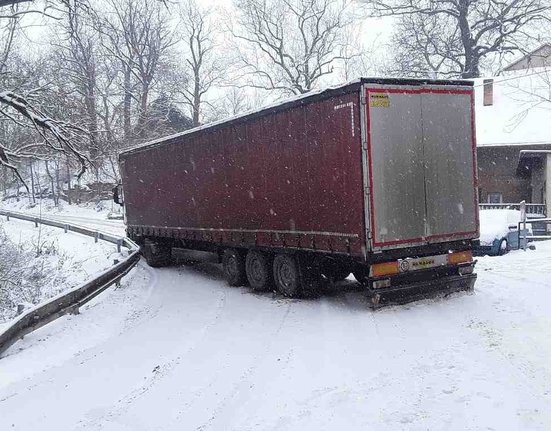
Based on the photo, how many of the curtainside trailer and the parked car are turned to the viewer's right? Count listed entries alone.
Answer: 0

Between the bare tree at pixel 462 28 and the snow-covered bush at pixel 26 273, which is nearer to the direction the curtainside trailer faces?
the snow-covered bush

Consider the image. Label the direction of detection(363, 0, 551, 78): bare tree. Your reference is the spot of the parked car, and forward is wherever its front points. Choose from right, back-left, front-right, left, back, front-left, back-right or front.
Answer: back-right

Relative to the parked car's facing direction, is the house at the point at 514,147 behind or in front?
behind

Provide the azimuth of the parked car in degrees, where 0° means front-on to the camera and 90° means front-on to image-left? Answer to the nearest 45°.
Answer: approximately 45°

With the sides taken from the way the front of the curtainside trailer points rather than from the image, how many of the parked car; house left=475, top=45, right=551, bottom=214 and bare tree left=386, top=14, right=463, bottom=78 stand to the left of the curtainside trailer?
0

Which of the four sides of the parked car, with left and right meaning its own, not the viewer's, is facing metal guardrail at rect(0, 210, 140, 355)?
front

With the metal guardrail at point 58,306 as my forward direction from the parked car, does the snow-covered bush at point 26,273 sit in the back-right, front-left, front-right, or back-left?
front-right

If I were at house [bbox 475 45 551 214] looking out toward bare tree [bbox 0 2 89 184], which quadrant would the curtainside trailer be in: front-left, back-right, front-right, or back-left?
front-left

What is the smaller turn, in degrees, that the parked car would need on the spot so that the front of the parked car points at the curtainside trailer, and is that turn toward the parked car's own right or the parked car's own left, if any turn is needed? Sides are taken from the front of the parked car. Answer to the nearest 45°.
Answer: approximately 45° to the parked car's own left

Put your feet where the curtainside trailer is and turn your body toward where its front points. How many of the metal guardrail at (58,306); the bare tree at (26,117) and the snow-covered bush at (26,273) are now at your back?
0

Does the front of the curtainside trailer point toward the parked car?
no

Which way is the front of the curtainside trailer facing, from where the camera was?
facing away from the viewer and to the left of the viewer

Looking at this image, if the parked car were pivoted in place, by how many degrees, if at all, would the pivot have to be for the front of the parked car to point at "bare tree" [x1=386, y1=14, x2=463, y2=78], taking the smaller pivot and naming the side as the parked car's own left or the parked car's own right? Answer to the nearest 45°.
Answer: approximately 135° to the parked car's own right

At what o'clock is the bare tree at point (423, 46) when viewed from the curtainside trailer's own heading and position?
The bare tree is roughly at 2 o'clock from the curtainside trailer.

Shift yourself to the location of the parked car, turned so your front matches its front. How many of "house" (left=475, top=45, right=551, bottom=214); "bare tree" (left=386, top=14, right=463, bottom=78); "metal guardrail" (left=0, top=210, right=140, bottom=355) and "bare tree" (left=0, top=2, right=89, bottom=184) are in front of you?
2

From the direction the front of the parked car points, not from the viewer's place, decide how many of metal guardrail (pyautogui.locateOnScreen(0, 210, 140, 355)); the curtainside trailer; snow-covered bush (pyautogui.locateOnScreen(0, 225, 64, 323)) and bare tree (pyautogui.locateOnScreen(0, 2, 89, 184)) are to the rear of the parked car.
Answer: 0
